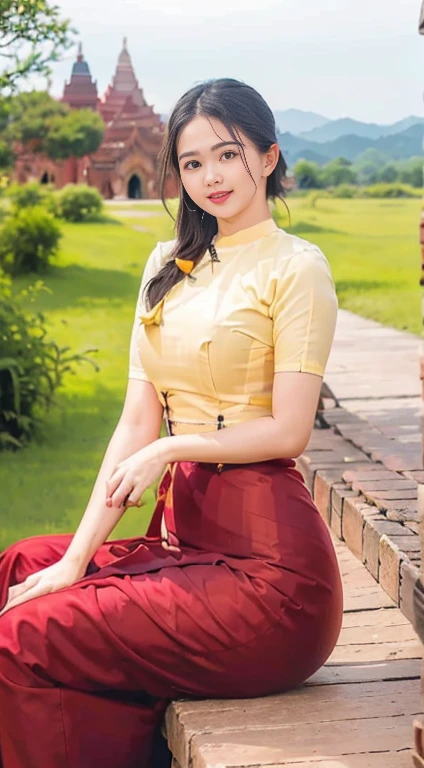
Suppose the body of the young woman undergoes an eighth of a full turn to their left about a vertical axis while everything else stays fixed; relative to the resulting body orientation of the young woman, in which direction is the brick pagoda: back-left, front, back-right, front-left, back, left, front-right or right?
back

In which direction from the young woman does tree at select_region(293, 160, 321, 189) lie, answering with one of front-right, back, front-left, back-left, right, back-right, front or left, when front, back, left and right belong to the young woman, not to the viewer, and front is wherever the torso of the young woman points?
back-right

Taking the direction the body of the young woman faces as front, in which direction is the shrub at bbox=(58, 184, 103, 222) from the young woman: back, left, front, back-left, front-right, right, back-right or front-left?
back-right

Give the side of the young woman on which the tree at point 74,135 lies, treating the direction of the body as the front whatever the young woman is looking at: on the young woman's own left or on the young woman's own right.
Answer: on the young woman's own right

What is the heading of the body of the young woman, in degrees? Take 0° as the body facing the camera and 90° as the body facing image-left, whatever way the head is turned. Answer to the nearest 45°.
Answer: approximately 45°

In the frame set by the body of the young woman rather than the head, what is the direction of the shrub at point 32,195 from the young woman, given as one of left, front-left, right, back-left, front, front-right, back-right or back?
back-right

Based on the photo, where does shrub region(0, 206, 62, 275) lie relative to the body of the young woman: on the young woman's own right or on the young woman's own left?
on the young woman's own right

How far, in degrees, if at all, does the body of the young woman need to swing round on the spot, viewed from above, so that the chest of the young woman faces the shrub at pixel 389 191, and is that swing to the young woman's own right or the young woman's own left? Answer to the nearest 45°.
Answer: approximately 135° to the young woman's own right
